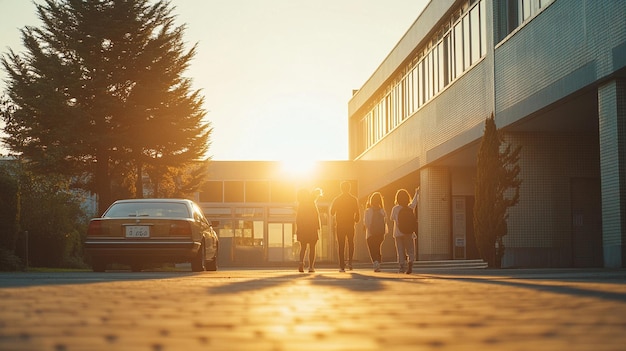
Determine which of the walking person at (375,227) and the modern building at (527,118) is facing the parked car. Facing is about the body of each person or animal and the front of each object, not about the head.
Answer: the modern building

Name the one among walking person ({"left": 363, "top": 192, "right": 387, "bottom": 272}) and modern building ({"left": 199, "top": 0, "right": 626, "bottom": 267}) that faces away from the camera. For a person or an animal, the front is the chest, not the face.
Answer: the walking person

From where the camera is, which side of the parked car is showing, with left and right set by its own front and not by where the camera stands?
back

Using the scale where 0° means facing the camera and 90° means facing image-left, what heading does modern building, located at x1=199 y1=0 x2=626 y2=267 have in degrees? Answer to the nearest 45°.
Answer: approximately 45°

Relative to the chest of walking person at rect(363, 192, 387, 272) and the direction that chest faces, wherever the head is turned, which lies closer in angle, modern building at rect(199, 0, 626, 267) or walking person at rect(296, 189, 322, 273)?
the modern building

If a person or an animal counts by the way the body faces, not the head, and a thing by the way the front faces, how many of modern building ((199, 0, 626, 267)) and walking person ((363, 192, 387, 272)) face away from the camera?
1

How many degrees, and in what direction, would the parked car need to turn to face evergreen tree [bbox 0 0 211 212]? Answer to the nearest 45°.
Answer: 0° — it already faces it

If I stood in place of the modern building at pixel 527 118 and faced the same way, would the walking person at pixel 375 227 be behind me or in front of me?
in front

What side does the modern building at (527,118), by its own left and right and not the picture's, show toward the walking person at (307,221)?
front

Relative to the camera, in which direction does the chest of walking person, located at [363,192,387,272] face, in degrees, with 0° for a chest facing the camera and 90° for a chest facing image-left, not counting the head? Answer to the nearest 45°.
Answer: approximately 180°

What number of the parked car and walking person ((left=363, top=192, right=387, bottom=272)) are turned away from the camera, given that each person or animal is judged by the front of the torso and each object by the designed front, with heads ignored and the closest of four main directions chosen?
2

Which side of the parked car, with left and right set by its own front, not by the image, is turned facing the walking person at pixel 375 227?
right
